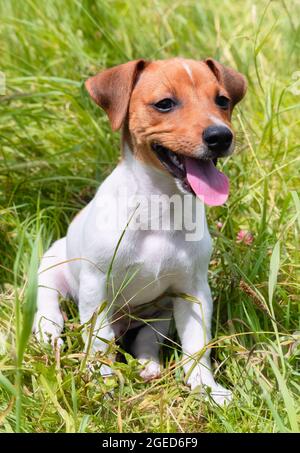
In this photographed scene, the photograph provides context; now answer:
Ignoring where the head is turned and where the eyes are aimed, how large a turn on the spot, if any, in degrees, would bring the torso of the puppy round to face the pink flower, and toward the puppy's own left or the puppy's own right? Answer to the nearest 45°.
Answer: approximately 90° to the puppy's own left

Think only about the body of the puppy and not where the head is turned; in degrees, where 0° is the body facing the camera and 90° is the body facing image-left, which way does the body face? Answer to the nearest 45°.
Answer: approximately 315°
